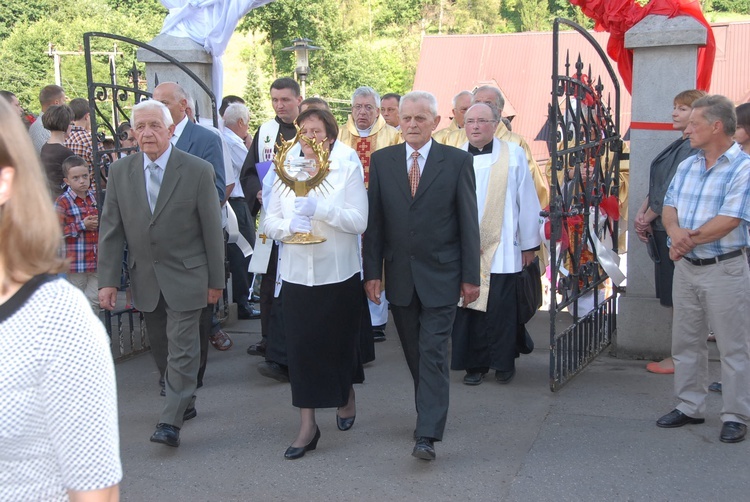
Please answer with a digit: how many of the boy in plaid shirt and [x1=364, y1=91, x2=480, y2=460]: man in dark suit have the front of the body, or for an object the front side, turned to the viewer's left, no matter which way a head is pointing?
0

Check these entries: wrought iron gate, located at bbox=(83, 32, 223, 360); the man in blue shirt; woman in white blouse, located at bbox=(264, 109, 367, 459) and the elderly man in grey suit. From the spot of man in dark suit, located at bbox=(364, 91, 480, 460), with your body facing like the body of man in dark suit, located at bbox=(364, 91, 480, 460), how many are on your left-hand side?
1

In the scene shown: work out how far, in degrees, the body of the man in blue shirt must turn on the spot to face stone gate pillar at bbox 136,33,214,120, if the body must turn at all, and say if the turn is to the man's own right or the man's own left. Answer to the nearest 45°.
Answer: approximately 45° to the man's own right

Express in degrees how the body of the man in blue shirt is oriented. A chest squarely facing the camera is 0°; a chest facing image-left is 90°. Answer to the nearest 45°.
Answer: approximately 45°

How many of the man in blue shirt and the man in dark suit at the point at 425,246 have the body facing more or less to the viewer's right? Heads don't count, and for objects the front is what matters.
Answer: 0

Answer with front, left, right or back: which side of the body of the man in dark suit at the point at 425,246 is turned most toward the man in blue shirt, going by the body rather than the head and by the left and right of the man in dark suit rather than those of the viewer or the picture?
left

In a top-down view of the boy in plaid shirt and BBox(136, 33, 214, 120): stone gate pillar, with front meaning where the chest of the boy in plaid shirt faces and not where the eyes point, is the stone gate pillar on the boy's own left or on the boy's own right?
on the boy's own left

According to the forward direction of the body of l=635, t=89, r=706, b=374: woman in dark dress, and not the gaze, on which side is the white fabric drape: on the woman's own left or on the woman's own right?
on the woman's own right

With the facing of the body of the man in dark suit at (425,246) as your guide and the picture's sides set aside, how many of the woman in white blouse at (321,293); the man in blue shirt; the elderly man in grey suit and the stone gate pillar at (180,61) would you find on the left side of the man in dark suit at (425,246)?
1

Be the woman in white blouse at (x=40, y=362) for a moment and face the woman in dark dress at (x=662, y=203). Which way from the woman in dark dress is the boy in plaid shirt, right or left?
left

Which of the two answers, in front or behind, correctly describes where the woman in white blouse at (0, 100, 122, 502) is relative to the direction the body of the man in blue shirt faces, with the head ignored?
in front

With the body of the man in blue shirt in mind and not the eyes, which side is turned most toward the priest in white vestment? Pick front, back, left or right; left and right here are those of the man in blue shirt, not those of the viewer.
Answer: right

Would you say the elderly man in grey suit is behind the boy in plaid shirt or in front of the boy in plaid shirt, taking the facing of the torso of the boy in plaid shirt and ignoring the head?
in front
